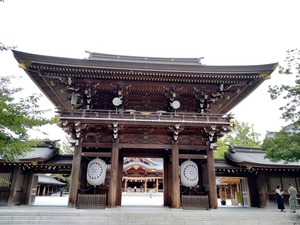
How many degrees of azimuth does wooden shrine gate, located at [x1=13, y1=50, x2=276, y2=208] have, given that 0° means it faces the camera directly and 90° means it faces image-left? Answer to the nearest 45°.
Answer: approximately 0°
